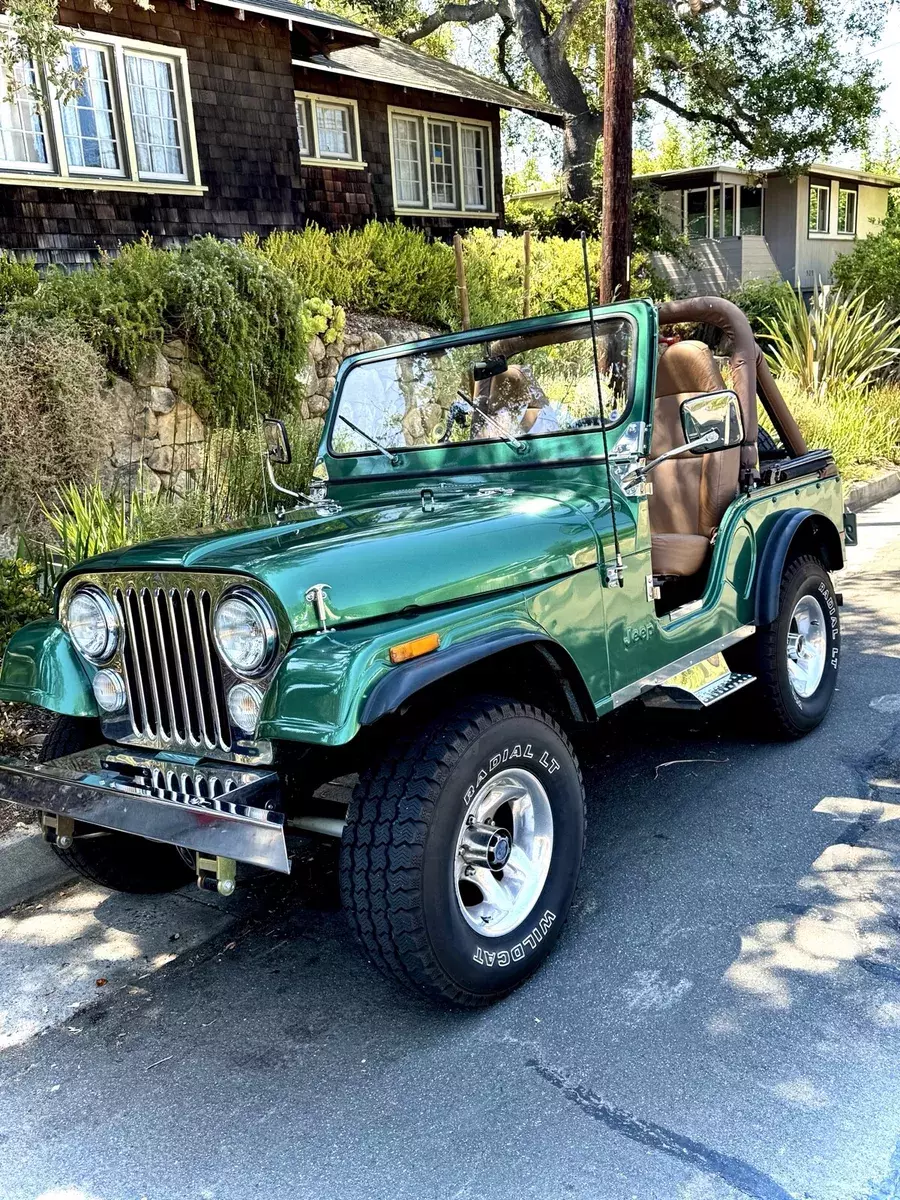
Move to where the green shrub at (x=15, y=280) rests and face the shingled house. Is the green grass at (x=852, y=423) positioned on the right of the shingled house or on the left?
right

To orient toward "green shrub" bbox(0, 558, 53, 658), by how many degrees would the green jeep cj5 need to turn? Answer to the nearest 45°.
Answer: approximately 90° to its right

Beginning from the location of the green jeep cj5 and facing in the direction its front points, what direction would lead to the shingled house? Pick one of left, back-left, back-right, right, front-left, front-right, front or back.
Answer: back-right

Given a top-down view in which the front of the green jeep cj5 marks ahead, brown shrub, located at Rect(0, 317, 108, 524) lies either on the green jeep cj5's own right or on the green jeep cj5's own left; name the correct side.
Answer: on the green jeep cj5's own right

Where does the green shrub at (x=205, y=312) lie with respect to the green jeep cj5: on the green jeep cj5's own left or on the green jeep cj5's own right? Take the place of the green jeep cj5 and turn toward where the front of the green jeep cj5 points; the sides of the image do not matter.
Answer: on the green jeep cj5's own right

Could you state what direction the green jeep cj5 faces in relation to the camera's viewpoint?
facing the viewer and to the left of the viewer

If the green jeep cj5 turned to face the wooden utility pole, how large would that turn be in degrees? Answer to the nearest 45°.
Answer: approximately 135° to its right

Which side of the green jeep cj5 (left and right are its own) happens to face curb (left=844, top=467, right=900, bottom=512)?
back

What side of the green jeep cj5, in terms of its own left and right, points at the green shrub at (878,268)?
back

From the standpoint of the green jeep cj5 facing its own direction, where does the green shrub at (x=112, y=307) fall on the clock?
The green shrub is roughly at 4 o'clock from the green jeep cj5.

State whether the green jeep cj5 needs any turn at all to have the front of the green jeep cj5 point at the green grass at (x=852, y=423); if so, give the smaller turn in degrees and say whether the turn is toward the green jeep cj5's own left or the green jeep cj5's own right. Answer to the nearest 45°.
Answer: approximately 180°

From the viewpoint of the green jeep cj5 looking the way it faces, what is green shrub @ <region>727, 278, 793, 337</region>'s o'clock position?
The green shrub is roughly at 5 o'clock from the green jeep cj5.
